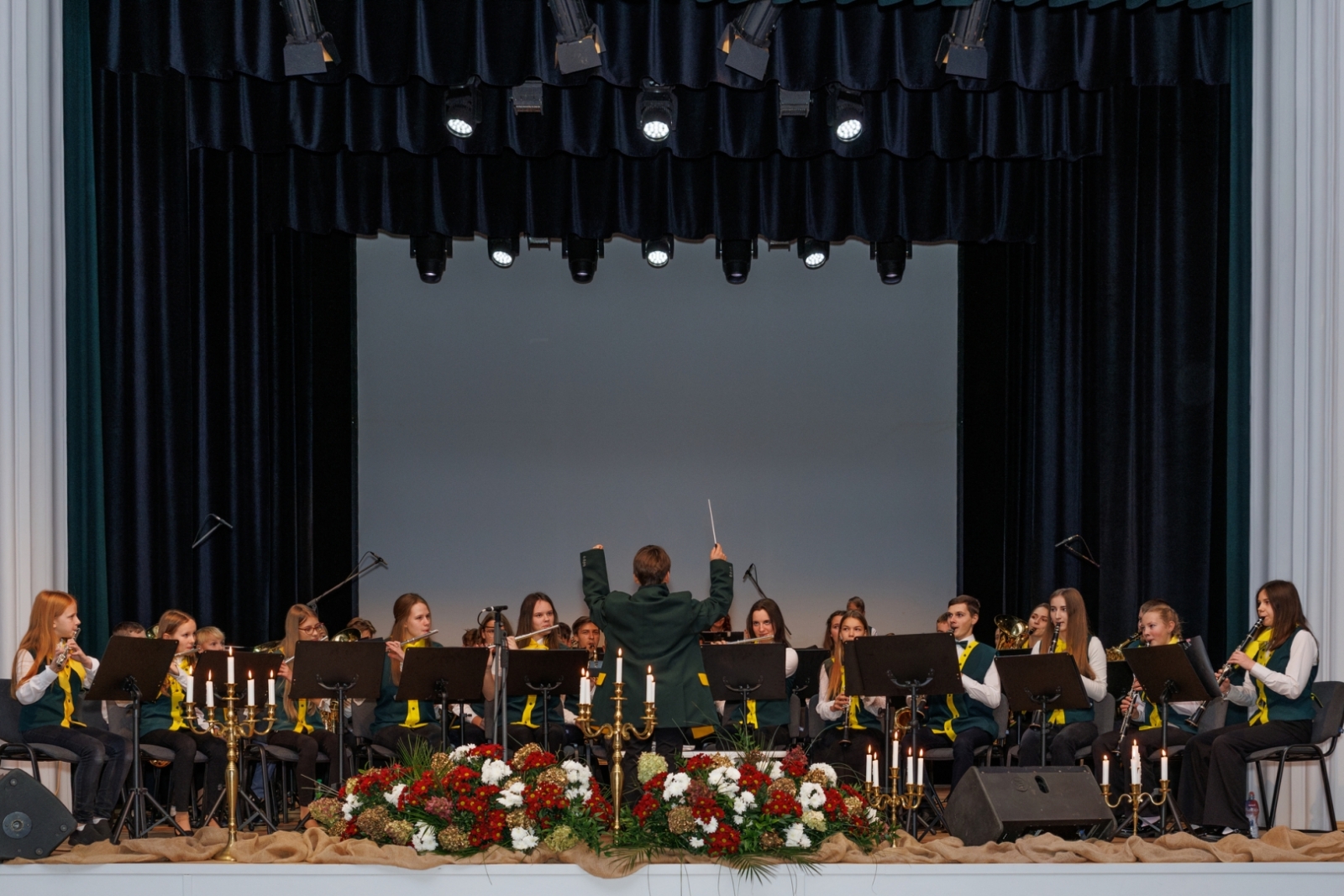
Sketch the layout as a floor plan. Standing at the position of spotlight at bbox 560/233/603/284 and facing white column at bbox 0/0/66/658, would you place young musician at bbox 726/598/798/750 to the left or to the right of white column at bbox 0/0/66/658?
left

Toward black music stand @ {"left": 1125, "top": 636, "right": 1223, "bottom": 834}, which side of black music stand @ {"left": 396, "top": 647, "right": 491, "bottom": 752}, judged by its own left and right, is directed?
right

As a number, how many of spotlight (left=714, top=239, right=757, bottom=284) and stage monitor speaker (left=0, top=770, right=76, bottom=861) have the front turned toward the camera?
1

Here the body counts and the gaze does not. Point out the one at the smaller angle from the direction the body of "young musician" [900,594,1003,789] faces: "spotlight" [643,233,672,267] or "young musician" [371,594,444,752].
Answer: the young musician

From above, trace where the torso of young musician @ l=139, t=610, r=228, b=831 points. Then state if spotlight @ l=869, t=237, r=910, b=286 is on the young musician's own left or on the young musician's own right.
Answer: on the young musician's own left

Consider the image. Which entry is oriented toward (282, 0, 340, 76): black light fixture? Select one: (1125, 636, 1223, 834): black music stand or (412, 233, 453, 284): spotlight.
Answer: the spotlight

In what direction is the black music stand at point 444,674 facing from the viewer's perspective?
away from the camera
